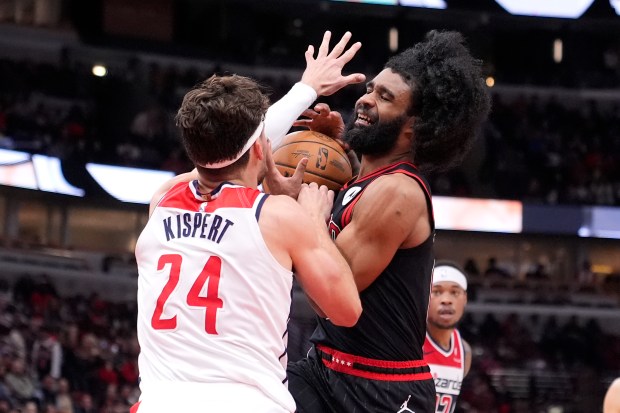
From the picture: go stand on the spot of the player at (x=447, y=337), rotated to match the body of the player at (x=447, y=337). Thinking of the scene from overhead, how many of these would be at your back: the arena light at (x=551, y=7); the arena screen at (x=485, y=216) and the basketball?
2

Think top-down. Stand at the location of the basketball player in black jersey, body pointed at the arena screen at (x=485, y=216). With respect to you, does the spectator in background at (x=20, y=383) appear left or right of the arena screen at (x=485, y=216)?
left

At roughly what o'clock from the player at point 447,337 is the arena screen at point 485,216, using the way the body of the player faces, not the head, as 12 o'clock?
The arena screen is roughly at 6 o'clock from the player.

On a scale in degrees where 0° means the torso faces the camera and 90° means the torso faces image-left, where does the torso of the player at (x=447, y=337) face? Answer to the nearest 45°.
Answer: approximately 0°

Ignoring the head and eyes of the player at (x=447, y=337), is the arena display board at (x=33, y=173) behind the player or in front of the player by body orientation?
behind

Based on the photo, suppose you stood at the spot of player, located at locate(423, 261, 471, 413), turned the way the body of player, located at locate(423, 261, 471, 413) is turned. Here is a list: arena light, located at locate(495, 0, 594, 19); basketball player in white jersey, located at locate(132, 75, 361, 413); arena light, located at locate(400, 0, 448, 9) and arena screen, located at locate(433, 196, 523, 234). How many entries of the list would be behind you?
3

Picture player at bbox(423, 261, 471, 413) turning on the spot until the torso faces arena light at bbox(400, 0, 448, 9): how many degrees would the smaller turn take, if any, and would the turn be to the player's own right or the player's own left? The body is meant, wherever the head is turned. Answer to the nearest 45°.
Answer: approximately 180°

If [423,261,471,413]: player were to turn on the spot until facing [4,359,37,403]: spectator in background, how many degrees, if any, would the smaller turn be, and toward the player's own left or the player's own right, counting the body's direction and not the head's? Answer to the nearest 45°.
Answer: approximately 135° to the player's own right

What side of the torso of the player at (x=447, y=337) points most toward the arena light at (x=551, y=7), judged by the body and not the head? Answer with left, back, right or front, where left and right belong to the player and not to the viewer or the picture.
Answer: back

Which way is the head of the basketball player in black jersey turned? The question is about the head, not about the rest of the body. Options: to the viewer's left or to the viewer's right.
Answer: to the viewer's left

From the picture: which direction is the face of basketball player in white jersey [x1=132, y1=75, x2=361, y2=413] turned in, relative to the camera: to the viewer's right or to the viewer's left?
to the viewer's right
